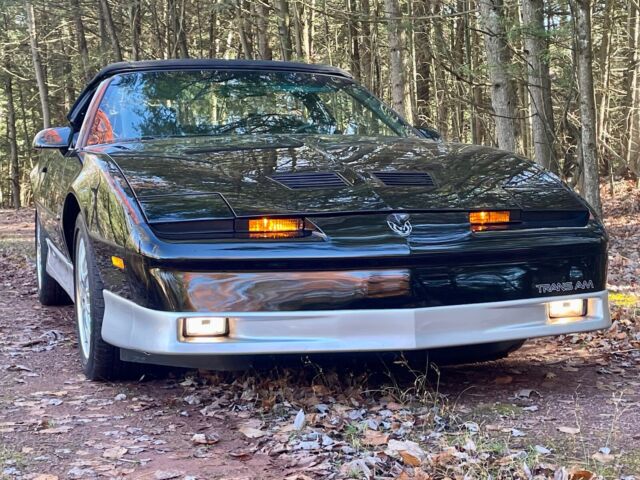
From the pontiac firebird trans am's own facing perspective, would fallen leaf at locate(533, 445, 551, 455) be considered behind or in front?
in front

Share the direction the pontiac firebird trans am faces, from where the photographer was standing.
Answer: facing the viewer and to the right of the viewer

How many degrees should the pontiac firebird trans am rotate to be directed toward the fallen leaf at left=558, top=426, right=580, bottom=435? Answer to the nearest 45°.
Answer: approximately 45° to its left

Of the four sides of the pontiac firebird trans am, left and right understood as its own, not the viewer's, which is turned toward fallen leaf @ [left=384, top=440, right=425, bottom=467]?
front

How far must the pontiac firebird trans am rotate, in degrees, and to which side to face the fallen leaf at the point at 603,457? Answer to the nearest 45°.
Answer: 0° — it already faces it

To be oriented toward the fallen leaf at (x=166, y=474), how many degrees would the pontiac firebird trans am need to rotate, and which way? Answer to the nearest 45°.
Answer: approximately 90° to its right

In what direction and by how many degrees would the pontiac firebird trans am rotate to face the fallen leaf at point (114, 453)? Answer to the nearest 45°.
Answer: approximately 90° to its right

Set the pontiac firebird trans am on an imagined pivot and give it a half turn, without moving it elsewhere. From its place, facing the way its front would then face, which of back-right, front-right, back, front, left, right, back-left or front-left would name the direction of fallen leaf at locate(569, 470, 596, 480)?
back
